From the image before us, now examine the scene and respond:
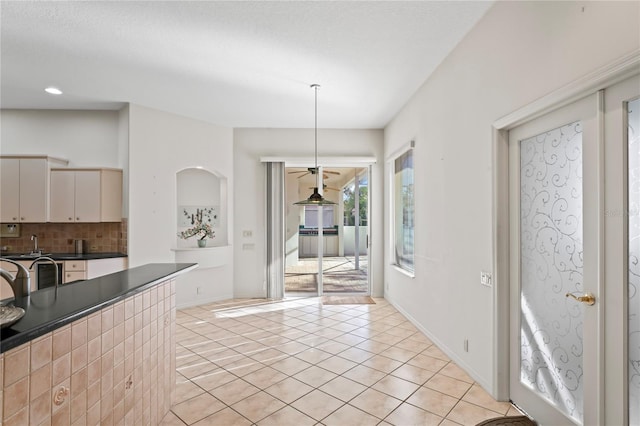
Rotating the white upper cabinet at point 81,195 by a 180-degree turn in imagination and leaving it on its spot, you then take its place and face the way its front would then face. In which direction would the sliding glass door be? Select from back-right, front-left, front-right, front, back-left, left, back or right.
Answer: front-right

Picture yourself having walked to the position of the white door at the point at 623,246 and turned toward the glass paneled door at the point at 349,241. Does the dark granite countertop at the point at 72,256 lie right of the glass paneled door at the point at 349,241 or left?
left

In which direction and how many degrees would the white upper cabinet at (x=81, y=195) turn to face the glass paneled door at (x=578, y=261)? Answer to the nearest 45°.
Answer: approximately 90° to its left

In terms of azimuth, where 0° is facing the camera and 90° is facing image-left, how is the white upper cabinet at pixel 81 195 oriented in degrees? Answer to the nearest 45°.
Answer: approximately 45°

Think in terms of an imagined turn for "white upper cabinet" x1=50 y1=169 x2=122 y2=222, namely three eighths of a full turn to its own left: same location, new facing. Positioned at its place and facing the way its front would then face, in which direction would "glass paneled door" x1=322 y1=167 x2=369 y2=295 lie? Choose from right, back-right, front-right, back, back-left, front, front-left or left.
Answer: front

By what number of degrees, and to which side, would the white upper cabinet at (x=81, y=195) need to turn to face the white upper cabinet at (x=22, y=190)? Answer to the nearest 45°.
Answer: approximately 90° to its right

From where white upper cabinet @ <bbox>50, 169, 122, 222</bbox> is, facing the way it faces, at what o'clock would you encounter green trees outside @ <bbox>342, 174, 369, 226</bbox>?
The green trees outside is roughly at 8 o'clock from the white upper cabinet.

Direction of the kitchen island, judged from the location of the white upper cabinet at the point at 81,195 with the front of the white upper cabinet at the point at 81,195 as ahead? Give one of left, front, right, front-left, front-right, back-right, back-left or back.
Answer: front-left

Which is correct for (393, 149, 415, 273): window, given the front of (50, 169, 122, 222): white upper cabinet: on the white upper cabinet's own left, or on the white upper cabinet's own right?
on the white upper cabinet's own left

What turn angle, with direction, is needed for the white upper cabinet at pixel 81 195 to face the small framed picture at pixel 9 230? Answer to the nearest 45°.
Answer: approximately 90° to its right

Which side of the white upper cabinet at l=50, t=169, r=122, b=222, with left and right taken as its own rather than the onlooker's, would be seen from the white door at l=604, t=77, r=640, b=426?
left

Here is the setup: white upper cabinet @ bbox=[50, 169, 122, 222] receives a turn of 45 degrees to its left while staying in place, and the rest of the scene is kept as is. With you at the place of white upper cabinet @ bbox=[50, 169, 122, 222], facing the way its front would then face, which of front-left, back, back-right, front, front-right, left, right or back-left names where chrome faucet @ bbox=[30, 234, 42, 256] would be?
back-right

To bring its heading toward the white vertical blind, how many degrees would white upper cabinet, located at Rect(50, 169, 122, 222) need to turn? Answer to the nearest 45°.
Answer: approximately 135° to its left
